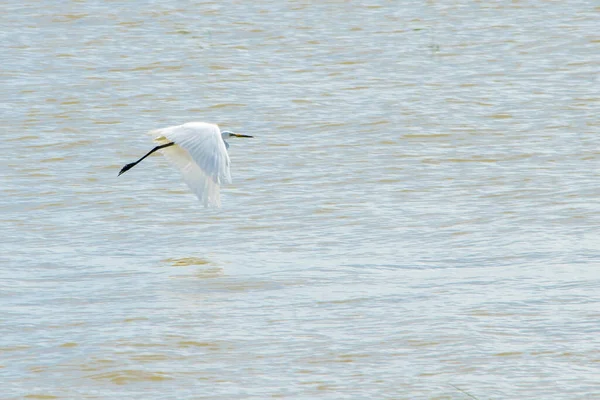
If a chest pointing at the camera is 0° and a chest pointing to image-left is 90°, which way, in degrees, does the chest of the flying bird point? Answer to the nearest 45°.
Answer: approximately 270°
